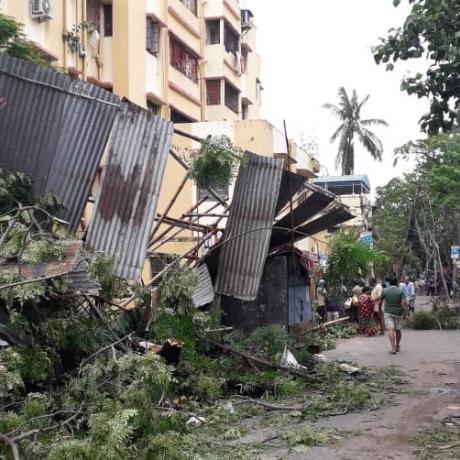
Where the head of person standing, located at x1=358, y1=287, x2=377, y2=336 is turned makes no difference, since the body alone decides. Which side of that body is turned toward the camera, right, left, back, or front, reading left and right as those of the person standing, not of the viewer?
back

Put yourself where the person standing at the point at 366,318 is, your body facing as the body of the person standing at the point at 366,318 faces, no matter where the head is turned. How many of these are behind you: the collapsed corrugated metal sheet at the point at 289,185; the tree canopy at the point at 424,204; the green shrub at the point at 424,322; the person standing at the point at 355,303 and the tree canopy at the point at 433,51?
2

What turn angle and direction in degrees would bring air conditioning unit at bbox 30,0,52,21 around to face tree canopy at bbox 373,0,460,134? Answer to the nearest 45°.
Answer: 0° — it already faces it

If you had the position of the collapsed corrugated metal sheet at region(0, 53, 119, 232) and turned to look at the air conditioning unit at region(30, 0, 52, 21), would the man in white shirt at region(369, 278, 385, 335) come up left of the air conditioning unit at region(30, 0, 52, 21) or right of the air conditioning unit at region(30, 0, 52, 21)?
right

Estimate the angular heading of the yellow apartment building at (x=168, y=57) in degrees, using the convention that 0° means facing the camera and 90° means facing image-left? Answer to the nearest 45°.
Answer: approximately 315°

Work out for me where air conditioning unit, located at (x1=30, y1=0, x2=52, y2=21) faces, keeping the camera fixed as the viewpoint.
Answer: facing the viewer and to the right of the viewer

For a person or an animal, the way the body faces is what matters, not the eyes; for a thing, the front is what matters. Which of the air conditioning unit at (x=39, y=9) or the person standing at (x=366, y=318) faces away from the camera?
the person standing
